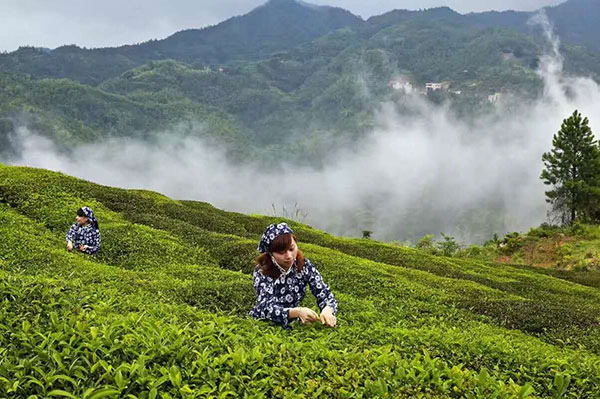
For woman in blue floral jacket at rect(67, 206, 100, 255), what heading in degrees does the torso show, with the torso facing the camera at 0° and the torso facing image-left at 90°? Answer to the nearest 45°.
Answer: approximately 45°

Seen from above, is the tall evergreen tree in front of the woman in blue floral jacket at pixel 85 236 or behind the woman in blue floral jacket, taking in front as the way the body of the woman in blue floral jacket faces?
behind

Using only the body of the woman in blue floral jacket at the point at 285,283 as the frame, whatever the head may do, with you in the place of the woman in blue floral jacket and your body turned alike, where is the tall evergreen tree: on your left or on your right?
on your left

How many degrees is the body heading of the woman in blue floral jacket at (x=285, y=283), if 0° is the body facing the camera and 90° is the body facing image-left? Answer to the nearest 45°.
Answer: approximately 315°

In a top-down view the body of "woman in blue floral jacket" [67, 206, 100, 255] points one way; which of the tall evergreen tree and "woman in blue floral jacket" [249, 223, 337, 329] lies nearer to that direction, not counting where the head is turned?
the woman in blue floral jacket

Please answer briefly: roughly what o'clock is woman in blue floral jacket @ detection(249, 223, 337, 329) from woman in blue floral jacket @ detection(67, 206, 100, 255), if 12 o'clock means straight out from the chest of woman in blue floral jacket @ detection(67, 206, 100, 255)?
woman in blue floral jacket @ detection(249, 223, 337, 329) is roughly at 10 o'clock from woman in blue floral jacket @ detection(67, 206, 100, 255).

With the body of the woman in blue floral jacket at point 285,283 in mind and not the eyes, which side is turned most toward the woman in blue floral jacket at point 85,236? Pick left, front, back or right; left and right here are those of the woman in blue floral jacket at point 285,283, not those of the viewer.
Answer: back
